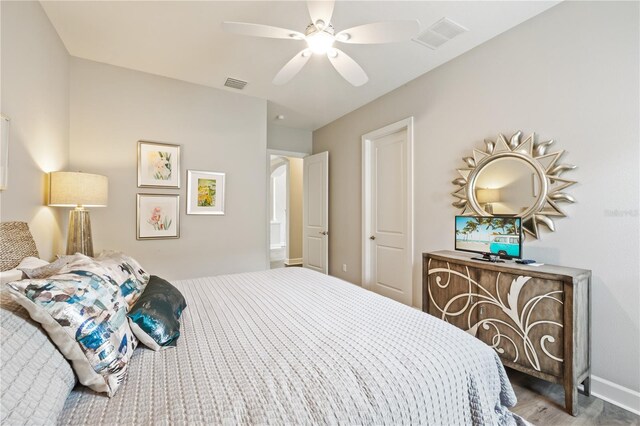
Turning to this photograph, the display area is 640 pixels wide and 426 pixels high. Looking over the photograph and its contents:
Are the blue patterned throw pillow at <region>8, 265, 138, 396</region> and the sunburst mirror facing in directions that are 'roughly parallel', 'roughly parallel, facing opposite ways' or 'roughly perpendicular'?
roughly parallel, facing opposite ways

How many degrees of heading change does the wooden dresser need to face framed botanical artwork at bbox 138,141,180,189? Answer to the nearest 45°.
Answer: approximately 45° to its right

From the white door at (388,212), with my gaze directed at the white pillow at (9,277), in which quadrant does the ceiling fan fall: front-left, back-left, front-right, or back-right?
front-left

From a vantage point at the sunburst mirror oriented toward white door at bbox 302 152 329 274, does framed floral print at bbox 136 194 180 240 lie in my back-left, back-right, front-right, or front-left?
front-left

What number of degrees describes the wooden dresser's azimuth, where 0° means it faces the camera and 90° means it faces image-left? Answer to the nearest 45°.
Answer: approximately 45°

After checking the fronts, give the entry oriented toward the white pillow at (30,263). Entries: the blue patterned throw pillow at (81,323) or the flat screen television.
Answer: the flat screen television

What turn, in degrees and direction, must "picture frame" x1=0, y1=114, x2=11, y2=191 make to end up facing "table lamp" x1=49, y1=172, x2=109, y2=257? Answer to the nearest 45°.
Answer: approximately 45° to its left

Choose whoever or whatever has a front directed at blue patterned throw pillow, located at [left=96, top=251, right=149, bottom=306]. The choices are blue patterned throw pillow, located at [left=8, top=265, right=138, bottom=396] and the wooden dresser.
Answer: the wooden dresser

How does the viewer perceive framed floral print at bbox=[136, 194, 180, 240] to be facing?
facing the viewer

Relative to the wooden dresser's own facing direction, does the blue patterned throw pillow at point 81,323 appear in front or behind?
in front

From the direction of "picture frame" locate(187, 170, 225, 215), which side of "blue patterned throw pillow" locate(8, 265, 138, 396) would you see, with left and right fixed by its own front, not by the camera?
left

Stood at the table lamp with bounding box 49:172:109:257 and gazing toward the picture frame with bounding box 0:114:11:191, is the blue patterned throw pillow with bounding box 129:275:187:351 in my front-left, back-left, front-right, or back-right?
front-left

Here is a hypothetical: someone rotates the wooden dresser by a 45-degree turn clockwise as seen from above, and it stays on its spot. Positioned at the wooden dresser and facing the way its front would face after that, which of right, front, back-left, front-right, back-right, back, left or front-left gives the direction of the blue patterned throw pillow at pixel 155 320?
front-left

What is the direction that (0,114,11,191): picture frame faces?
to the viewer's right

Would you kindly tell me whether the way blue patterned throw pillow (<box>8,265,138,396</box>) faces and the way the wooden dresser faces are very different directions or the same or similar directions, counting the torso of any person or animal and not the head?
very different directions

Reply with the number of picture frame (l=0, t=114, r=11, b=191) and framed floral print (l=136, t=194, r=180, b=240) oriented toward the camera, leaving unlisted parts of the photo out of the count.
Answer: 1

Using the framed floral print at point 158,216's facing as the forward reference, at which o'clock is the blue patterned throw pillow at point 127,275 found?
The blue patterned throw pillow is roughly at 12 o'clock from the framed floral print.

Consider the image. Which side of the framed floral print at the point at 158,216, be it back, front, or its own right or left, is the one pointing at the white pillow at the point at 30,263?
front
